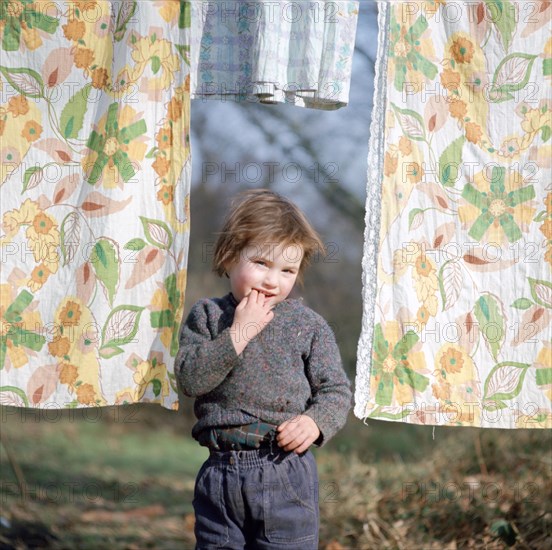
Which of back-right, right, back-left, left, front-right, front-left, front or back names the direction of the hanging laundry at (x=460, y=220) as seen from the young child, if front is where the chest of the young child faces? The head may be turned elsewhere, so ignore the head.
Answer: back-left

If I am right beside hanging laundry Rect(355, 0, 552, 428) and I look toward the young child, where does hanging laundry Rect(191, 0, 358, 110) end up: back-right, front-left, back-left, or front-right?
front-right

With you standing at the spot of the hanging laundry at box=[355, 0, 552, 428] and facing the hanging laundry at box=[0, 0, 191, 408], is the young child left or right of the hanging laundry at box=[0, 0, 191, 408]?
left

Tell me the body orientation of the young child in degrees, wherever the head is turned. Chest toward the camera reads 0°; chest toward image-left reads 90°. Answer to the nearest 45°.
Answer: approximately 0°

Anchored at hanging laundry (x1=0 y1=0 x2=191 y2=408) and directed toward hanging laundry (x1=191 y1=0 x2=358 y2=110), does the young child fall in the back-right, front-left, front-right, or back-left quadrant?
front-right

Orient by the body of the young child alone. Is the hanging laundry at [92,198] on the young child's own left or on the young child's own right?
on the young child's own right
